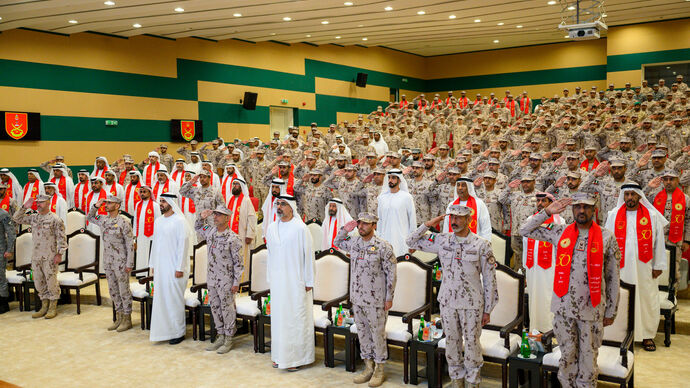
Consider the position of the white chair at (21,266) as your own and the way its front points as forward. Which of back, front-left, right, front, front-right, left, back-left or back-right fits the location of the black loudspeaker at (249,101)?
back

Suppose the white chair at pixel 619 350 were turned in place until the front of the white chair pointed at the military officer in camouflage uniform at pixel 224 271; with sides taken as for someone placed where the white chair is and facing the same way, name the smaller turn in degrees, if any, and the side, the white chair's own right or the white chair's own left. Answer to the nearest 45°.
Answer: approximately 45° to the white chair's own right

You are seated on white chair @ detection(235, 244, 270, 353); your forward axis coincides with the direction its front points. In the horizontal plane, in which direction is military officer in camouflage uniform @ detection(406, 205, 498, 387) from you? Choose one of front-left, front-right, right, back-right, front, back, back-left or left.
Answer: left

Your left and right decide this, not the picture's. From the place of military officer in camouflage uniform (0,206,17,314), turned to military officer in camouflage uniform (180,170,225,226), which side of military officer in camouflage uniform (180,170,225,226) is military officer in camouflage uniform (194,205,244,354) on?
right

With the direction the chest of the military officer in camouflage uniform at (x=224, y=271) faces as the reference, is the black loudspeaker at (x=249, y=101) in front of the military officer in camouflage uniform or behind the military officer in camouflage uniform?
behind

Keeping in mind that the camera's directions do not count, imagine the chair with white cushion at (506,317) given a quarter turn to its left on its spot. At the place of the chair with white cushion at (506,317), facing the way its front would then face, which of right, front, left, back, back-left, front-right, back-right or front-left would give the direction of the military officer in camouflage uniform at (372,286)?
back-right

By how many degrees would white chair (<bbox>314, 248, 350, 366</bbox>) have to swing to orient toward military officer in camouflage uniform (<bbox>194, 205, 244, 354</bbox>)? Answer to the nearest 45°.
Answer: approximately 45° to its right

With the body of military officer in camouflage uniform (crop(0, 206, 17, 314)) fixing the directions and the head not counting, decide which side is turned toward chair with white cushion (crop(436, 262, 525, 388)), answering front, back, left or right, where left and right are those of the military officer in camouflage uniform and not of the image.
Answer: left

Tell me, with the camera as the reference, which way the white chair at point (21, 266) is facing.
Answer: facing the viewer and to the left of the viewer

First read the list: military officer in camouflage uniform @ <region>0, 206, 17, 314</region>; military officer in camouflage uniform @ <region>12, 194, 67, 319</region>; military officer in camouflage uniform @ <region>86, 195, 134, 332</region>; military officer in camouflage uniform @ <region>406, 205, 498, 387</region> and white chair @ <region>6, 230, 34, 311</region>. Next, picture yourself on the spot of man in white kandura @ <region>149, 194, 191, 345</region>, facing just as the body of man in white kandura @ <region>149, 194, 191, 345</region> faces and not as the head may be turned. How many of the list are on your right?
4

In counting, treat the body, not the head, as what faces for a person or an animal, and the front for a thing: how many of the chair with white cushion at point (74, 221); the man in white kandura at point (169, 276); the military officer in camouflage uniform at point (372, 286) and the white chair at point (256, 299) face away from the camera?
0

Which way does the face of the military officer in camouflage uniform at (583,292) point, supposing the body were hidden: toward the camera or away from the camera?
toward the camera

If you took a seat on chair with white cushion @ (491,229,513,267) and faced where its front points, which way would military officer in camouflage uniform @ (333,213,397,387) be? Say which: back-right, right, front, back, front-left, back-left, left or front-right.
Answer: front

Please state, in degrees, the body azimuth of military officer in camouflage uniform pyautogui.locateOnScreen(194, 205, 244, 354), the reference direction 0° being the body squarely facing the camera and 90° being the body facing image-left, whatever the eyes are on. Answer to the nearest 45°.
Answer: approximately 45°

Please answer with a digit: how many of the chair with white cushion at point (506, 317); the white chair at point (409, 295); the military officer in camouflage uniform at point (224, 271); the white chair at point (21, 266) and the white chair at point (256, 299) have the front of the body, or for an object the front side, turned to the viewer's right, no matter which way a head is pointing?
0

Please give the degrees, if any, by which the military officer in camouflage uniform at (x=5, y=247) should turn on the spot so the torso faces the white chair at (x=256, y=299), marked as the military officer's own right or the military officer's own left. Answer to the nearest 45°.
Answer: approximately 90° to the military officer's own left

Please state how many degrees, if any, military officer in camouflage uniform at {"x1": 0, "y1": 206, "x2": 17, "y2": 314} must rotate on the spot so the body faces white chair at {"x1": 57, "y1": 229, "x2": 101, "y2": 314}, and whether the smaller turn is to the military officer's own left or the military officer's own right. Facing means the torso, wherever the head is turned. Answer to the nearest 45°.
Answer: approximately 135° to the military officer's own left

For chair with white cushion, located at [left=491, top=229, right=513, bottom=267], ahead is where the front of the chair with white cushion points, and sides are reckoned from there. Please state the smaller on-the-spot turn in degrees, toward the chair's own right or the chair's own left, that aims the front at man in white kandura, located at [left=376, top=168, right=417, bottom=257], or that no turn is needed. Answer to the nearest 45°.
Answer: approximately 90° to the chair's own right

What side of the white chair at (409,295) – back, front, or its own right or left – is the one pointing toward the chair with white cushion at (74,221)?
right

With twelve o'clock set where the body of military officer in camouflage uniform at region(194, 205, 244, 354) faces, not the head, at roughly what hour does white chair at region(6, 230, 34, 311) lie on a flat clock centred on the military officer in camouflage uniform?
The white chair is roughly at 3 o'clock from the military officer in camouflage uniform.
